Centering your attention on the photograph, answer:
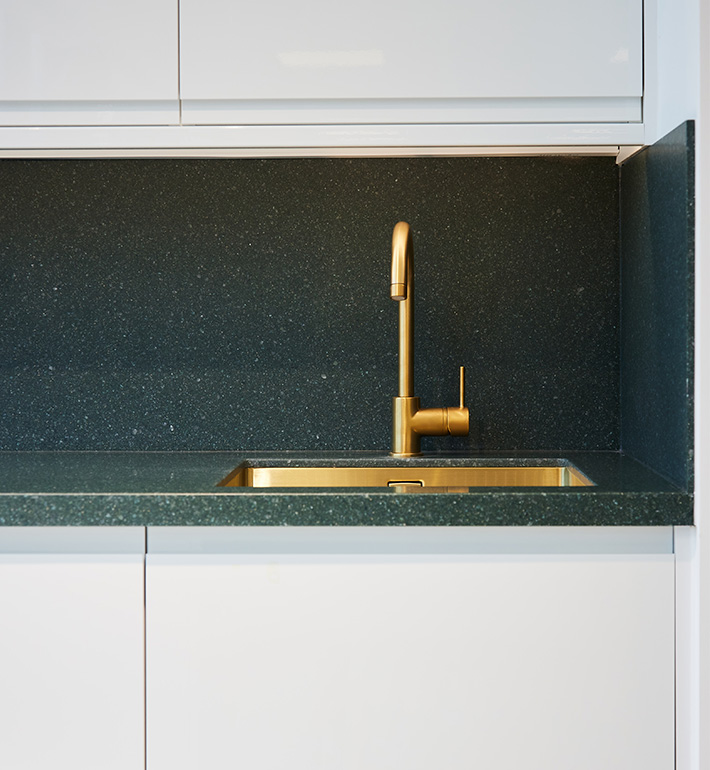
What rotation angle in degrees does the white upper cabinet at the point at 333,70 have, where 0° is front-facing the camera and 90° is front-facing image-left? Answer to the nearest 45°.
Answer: approximately 0°

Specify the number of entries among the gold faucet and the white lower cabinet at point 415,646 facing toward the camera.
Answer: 2

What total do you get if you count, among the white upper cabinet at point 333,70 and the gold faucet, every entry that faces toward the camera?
2

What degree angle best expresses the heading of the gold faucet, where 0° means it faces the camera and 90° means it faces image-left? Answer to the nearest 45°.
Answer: approximately 0°
